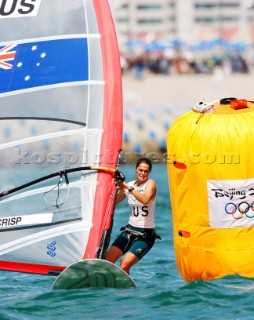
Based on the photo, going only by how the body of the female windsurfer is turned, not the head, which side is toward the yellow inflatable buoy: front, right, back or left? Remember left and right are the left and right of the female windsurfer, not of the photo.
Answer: left

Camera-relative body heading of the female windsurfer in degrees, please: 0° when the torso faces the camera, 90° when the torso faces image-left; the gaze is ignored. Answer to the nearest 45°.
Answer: approximately 45°
